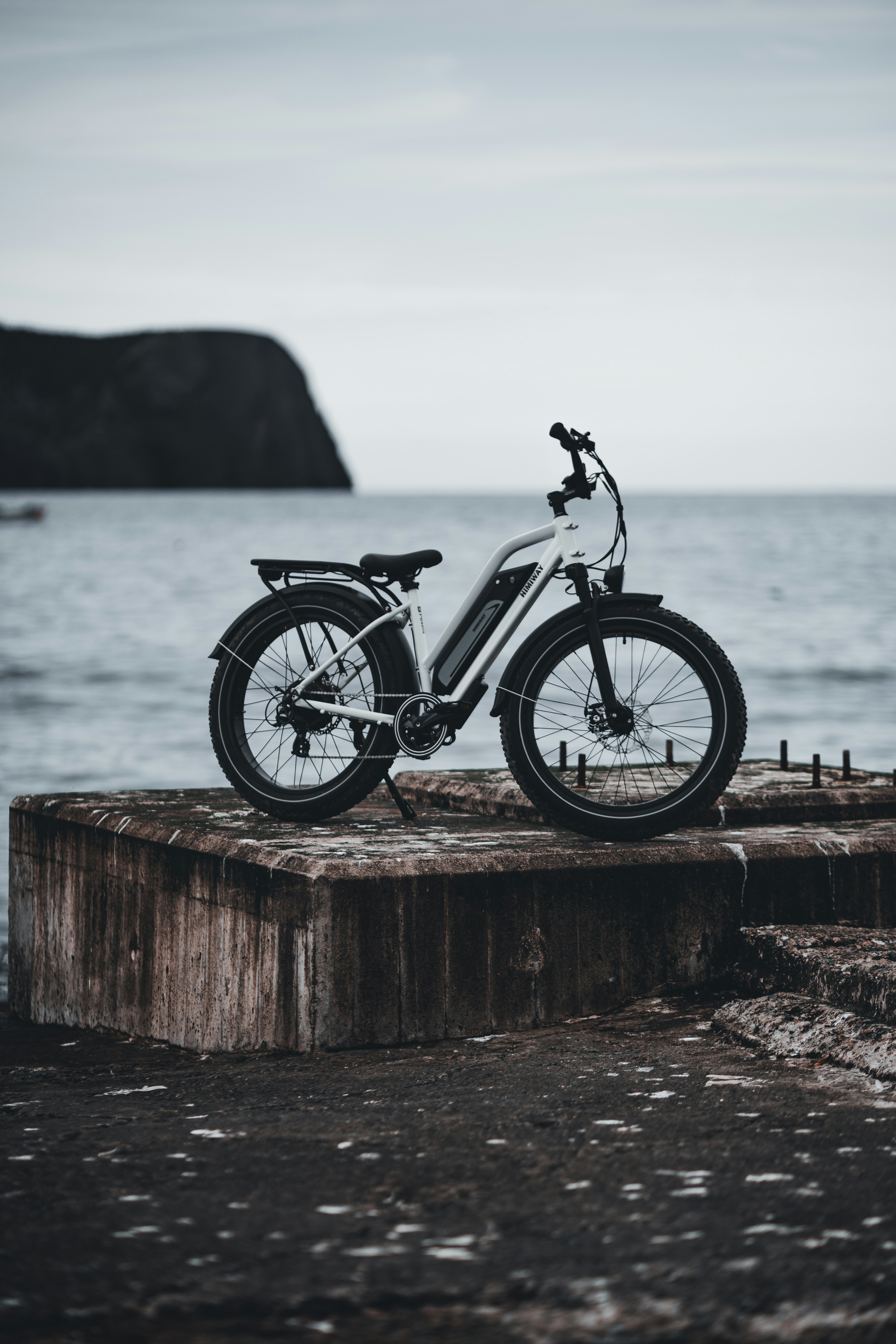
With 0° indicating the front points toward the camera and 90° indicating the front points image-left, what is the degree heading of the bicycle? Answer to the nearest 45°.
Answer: approximately 315°

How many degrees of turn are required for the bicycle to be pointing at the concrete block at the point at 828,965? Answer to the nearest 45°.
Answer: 0° — it already faces it

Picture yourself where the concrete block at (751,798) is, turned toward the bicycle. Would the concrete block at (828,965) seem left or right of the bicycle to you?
left
